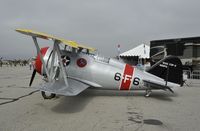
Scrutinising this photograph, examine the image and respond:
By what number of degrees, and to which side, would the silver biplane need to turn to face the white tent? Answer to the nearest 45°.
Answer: approximately 90° to its right

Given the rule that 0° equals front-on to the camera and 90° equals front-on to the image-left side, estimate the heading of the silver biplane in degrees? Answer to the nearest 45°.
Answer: approximately 90°
